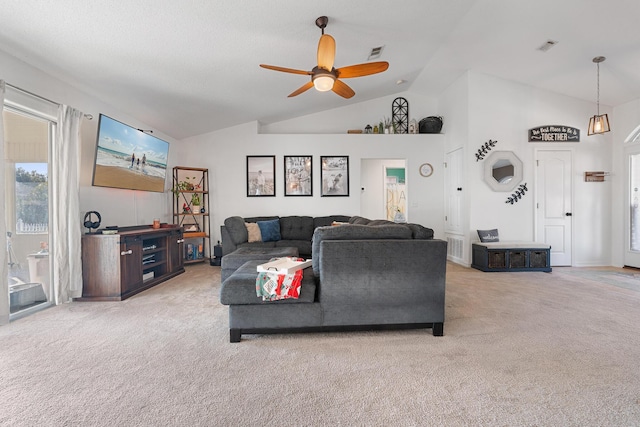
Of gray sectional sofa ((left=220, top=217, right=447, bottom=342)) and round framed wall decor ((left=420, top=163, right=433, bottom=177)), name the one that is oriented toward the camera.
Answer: the round framed wall decor

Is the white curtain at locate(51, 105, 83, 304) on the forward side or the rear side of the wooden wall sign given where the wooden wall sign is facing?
on the forward side

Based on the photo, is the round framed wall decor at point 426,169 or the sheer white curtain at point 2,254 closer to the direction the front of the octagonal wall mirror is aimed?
the sheer white curtain

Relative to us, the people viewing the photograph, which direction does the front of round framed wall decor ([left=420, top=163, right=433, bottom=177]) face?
facing the viewer

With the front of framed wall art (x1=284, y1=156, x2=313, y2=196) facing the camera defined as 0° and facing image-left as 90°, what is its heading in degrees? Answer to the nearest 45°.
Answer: approximately 0°

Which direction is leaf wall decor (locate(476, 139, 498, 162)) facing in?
toward the camera

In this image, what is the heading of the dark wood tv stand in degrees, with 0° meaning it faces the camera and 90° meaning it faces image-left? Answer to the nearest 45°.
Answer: approximately 315°
